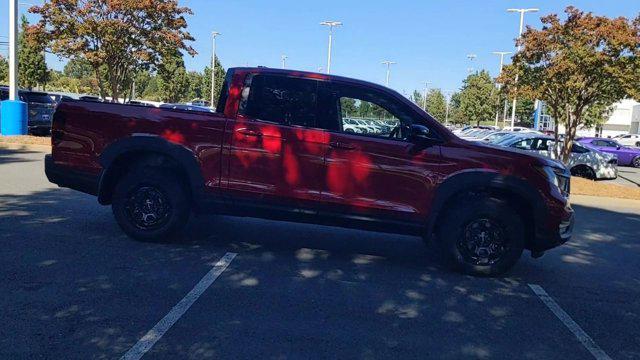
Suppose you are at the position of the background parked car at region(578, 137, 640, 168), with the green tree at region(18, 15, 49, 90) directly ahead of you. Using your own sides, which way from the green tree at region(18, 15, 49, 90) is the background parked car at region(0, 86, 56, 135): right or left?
left

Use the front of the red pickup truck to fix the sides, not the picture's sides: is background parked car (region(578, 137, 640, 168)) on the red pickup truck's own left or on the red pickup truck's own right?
on the red pickup truck's own left

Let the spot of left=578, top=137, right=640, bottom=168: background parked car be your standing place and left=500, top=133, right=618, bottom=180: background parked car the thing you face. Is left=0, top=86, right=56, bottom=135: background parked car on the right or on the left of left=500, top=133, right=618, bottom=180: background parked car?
right

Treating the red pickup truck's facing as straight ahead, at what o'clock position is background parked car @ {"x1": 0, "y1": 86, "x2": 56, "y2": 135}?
The background parked car is roughly at 8 o'clock from the red pickup truck.

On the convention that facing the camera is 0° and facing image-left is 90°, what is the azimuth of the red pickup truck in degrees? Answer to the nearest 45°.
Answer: approximately 270°

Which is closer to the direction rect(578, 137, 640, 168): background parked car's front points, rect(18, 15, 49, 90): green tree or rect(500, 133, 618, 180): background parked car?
the background parked car

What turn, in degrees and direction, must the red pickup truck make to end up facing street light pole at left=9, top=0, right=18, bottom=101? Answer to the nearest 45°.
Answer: approximately 135° to its left
